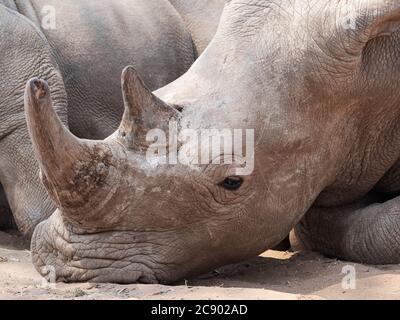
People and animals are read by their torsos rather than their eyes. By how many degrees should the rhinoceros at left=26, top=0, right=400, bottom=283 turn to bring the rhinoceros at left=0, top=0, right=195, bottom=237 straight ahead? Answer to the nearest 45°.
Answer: approximately 45° to its right

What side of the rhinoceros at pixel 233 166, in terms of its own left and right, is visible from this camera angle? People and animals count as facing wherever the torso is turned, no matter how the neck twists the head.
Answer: left

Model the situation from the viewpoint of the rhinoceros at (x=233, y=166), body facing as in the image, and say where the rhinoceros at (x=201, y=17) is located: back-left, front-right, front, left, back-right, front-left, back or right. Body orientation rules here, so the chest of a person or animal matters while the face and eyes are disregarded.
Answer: right
